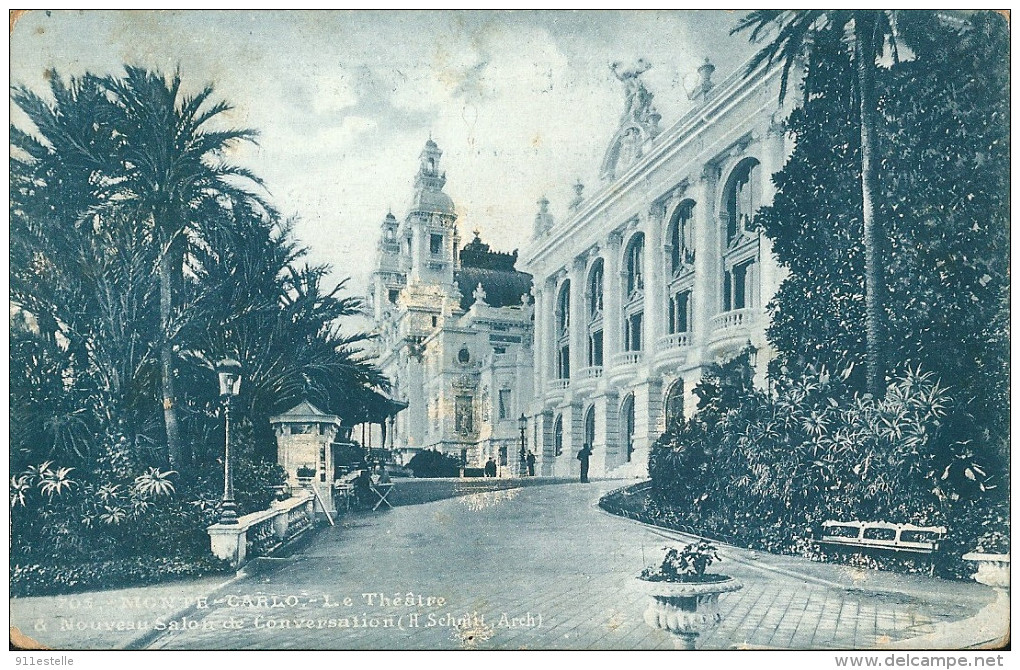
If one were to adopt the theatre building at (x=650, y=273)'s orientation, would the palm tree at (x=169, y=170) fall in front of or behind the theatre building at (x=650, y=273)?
in front

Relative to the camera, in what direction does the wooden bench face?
facing the viewer and to the left of the viewer

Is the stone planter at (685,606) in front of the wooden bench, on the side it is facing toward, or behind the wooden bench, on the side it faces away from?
in front

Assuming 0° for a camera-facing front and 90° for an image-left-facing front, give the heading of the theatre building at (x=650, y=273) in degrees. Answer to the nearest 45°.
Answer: approximately 45°

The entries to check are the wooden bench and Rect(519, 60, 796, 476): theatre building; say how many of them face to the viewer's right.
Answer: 0
